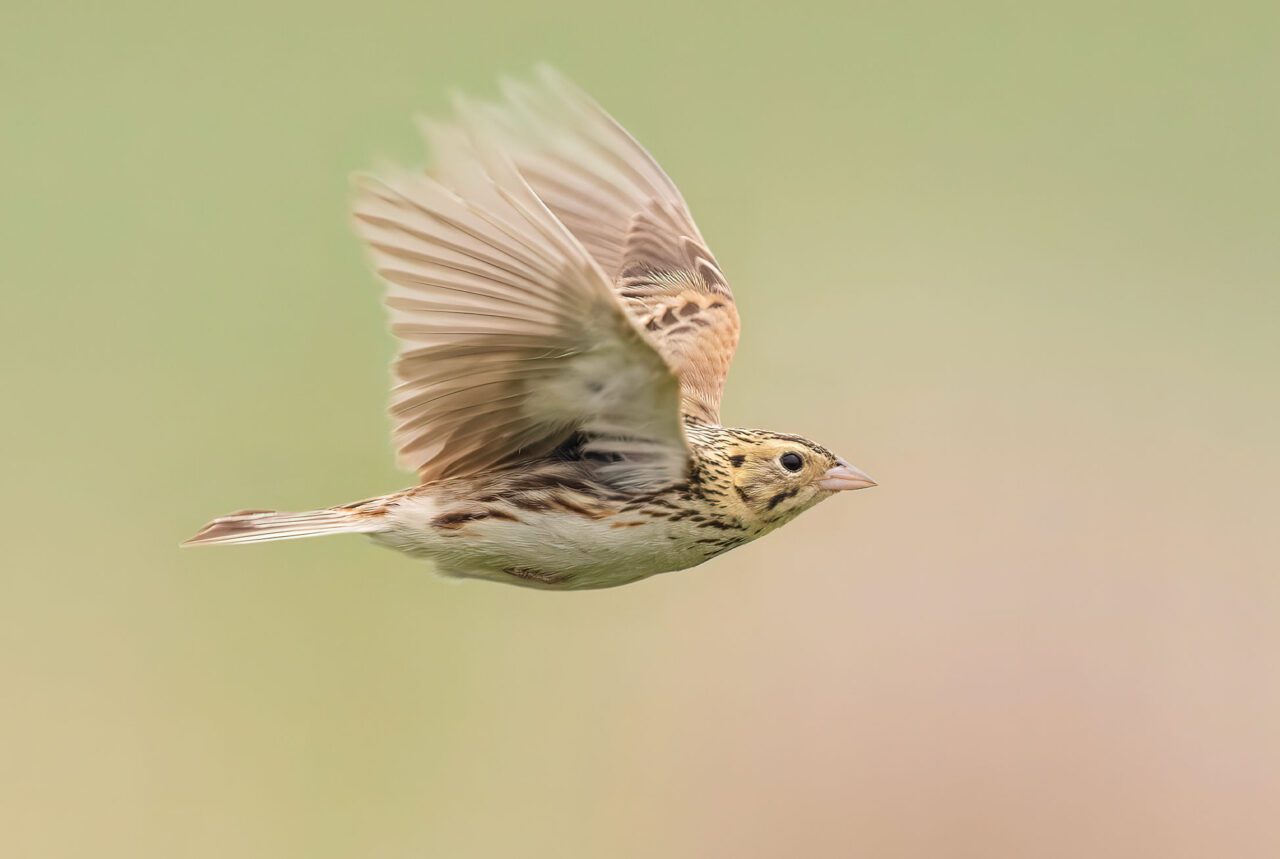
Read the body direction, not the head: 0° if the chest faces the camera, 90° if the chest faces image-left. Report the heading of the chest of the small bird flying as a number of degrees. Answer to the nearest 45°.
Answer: approximately 270°
